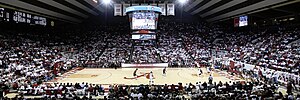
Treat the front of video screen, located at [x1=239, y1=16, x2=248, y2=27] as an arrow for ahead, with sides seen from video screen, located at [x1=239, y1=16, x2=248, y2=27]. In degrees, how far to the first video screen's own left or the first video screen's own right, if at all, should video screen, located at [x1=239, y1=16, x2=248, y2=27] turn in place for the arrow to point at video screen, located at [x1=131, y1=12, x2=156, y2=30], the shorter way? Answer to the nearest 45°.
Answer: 0° — it already faces it

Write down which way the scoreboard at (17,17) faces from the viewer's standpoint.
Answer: facing the viewer and to the right of the viewer

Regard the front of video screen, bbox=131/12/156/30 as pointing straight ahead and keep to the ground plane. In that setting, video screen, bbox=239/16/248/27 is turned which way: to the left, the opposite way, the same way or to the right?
to the right

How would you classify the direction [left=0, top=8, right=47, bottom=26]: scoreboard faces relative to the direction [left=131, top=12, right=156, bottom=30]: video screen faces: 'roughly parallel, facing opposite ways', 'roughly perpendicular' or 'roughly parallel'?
roughly perpendicular

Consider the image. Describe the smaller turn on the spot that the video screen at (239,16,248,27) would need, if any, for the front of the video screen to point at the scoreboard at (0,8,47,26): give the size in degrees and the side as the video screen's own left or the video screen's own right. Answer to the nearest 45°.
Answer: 0° — it already faces it

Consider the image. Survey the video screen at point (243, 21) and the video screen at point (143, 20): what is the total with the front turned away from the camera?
0

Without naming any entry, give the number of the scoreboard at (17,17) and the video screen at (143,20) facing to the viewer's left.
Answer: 0

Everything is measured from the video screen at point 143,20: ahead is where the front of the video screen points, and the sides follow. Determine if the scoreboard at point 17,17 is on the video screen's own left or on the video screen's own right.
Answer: on the video screen's own right

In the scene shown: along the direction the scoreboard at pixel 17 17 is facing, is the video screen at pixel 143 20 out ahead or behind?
ahead

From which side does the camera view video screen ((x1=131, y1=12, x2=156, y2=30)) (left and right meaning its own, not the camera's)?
front

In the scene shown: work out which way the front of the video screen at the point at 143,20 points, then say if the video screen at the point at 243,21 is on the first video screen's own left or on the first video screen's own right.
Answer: on the first video screen's own left

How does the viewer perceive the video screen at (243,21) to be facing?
facing the viewer and to the left of the viewer
